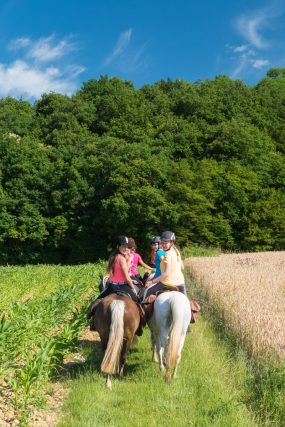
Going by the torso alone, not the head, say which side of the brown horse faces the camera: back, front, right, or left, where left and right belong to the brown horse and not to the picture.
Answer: back

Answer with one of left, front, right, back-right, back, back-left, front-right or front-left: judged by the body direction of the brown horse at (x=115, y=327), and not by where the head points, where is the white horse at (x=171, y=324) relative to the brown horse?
right
